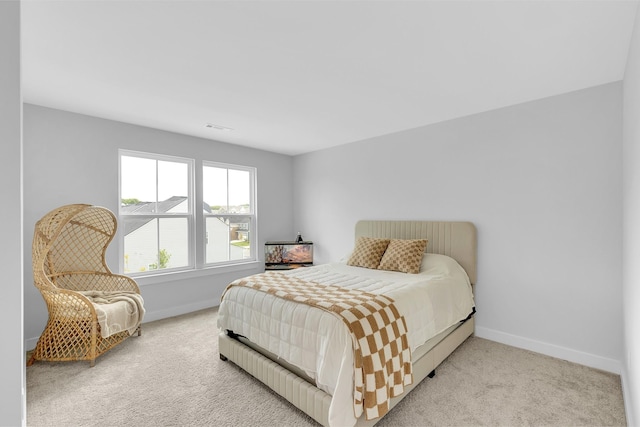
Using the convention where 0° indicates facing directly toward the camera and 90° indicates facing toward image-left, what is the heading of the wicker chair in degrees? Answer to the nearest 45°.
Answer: approximately 315°

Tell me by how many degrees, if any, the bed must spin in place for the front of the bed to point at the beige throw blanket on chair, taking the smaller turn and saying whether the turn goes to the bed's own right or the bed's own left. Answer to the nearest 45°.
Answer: approximately 45° to the bed's own right
